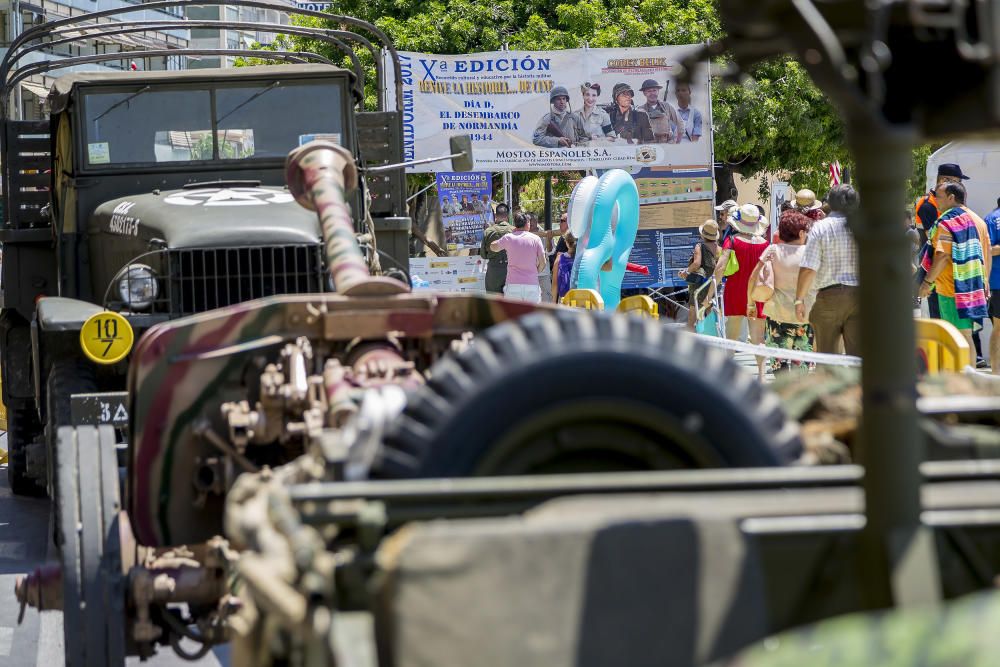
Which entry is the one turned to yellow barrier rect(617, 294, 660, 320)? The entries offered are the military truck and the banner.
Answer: the banner

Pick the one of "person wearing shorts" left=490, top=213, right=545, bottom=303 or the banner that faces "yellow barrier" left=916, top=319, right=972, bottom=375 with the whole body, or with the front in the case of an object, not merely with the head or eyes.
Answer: the banner

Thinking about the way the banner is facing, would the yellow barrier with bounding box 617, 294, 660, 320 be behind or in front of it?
in front

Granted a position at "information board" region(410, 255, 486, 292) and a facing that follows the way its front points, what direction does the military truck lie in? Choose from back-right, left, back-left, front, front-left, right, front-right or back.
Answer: front

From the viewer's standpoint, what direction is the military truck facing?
toward the camera

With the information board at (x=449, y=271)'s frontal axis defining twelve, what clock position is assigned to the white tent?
The white tent is roughly at 10 o'clock from the information board.

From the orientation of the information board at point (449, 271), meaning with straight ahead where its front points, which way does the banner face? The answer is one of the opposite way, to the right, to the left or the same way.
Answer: the same way

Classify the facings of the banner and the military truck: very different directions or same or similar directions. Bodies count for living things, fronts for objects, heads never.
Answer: same or similar directions

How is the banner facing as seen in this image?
toward the camera

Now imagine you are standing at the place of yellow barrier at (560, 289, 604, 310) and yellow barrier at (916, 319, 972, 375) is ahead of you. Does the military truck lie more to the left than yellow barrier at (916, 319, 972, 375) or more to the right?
right

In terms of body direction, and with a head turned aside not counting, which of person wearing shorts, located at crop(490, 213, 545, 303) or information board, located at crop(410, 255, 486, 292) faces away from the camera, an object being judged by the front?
the person wearing shorts

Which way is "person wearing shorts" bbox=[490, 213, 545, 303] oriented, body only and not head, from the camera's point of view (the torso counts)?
away from the camera

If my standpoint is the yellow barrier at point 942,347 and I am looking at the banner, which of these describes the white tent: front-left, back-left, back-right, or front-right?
front-right

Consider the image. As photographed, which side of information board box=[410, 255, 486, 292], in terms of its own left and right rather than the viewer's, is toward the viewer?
front
